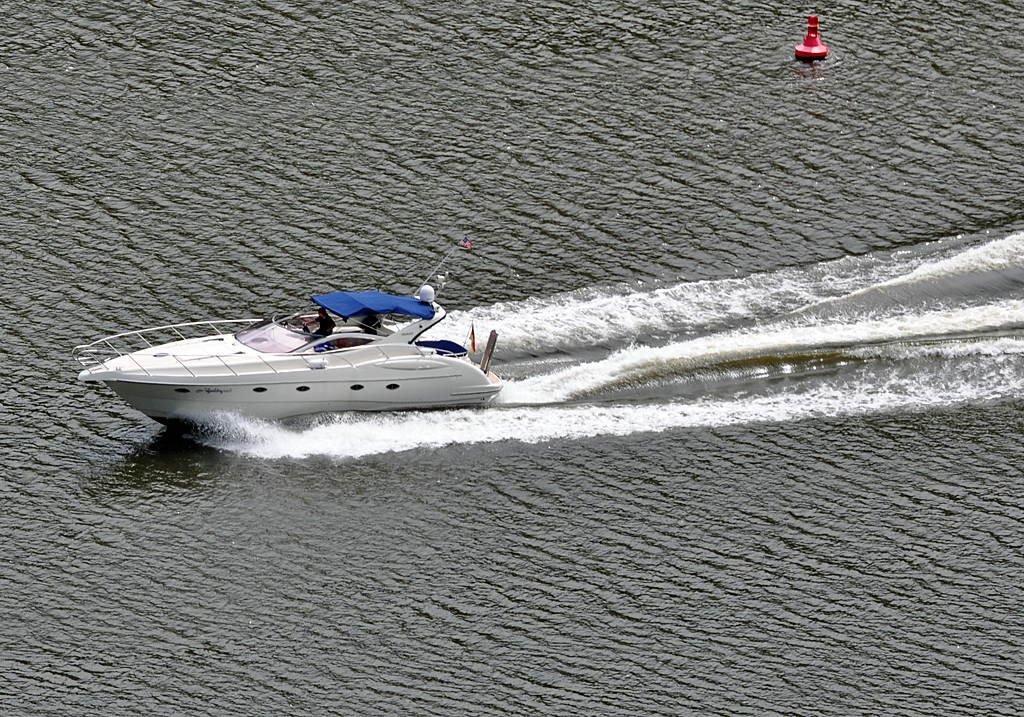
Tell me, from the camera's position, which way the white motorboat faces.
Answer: facing to the left of the viewer
